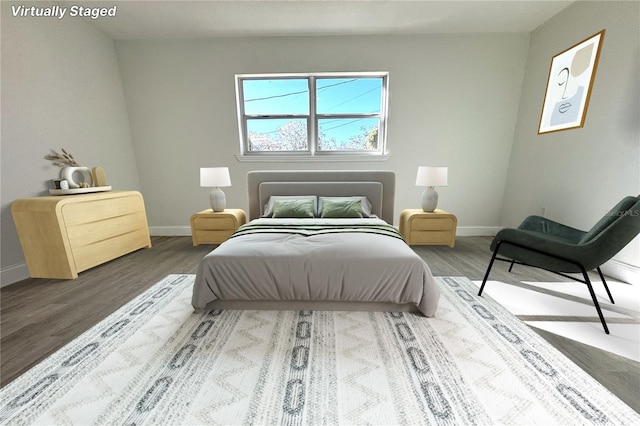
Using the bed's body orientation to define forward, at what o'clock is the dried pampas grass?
The dried pampas grass is roughly at 4 o'clock from the bed.

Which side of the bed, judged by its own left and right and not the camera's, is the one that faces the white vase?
right

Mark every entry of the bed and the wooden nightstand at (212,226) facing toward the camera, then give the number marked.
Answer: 2

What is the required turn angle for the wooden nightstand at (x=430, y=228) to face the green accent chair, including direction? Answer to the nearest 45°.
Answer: approximately 45° to its left

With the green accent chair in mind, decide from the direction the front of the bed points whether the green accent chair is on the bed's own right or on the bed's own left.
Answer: on the bed's own left

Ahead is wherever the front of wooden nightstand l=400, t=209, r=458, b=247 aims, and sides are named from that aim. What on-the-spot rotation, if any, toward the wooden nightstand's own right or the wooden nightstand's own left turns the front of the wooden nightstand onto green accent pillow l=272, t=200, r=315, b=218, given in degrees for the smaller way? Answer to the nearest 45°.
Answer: approximately 45° to the wooden nightstand's own right

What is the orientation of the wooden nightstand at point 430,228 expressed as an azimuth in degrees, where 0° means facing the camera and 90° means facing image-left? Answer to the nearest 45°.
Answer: approximately 0°
